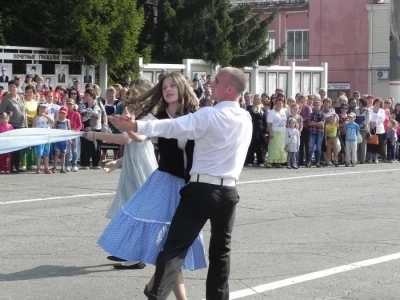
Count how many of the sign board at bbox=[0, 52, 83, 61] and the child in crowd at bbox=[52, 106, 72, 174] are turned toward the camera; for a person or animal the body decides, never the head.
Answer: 2

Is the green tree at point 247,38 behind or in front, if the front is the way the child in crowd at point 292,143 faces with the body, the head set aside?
behind

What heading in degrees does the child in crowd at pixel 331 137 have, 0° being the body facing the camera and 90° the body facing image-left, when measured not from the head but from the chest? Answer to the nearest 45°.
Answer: approximately 0°

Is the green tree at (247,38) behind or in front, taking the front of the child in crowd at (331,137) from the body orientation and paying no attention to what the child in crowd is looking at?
behind

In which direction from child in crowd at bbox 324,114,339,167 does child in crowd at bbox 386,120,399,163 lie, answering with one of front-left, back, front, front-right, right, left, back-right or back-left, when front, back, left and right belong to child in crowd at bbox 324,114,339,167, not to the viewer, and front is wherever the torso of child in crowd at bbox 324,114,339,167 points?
back-left

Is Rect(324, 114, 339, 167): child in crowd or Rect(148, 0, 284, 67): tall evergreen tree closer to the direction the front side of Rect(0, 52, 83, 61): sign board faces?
the child in crowd

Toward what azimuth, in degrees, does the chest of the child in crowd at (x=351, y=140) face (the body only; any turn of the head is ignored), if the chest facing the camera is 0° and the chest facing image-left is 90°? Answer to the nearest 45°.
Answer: approximately 0°

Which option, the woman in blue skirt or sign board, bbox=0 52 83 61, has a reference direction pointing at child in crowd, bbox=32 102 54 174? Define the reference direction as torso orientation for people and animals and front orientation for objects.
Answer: the sign board
